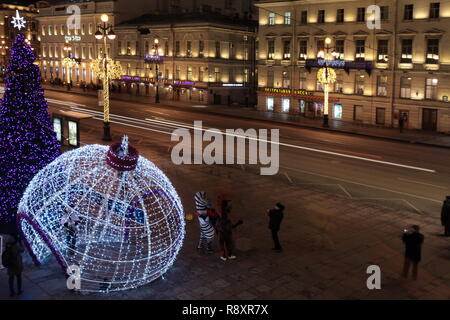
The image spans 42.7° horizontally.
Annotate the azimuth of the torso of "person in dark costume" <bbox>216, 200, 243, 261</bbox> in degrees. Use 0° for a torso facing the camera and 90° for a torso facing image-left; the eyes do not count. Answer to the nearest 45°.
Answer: approximately 315°

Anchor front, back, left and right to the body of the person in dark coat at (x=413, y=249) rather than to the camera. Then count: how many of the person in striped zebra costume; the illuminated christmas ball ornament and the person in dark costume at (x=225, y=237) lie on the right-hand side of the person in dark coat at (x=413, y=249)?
0

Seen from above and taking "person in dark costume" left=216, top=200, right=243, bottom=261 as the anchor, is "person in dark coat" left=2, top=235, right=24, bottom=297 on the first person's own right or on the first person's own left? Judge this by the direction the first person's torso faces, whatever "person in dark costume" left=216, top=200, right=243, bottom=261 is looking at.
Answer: on the first person's own right

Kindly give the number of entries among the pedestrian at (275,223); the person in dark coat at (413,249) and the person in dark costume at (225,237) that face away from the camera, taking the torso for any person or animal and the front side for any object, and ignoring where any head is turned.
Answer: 1

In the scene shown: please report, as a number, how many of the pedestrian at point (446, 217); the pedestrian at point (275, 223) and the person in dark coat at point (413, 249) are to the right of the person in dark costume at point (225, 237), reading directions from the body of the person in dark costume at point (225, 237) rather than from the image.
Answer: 0
